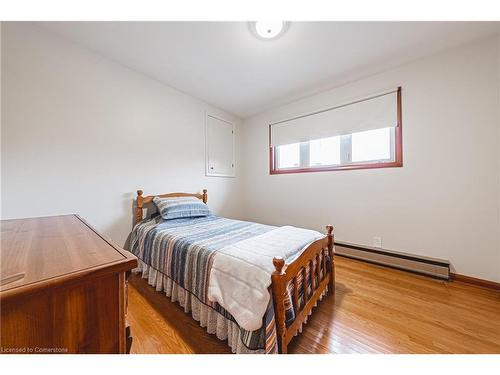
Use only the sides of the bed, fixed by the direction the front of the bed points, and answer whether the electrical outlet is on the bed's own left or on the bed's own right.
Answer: on the bed's own left

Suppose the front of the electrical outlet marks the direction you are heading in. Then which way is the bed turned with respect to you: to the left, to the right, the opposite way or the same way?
to the left

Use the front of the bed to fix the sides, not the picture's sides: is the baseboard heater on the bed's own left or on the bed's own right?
on the bed's own left

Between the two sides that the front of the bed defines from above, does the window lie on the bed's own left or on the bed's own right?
on the bed's own left

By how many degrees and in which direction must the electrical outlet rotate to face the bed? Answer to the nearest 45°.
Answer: approximately 45° to its right

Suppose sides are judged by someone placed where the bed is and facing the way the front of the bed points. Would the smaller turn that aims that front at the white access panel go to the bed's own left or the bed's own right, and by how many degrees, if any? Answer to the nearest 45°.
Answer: approximately 135° to the bed's own left

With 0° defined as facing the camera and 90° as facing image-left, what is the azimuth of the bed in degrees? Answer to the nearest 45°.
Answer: approximately 315°

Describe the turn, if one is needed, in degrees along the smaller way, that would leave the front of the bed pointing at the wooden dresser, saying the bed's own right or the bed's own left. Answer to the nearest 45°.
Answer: approximately 90° to the bed's own right
